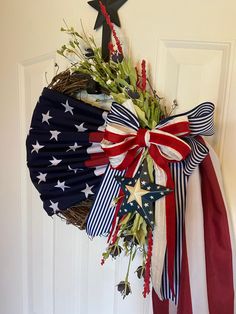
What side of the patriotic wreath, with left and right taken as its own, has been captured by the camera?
front
